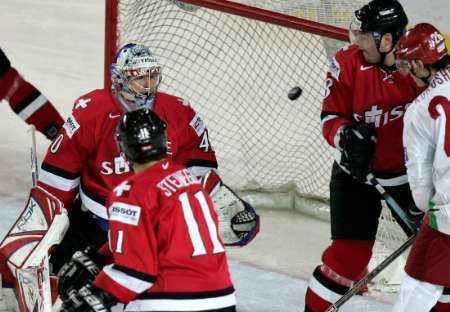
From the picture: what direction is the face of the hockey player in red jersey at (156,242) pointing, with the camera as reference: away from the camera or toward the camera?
away from the camera

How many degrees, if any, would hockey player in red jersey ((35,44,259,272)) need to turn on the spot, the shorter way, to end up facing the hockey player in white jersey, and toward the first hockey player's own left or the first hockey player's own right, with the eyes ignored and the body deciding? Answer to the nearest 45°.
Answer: approximately 90° to the first hockey player's own left

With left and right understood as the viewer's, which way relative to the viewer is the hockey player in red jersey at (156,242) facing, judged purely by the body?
facing away from the viewer and to the left of the viewer

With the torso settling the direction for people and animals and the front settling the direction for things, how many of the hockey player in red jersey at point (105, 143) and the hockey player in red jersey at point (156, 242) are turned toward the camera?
1

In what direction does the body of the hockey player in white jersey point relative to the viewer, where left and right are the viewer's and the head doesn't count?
facing away from the viewer and to the left of the viewer

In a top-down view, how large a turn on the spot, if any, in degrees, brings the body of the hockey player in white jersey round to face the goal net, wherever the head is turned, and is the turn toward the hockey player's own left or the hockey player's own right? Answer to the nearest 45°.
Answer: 0° — they already face it

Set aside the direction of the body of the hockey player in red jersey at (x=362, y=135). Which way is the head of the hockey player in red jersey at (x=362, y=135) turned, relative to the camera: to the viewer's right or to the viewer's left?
to the viewer's left

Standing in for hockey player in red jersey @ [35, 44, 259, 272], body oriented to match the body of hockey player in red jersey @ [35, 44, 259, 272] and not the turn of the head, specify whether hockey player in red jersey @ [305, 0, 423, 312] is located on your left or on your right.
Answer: on your left

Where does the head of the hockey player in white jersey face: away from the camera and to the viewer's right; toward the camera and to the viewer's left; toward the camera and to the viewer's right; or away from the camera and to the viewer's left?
away from the camera and to the viewer's left

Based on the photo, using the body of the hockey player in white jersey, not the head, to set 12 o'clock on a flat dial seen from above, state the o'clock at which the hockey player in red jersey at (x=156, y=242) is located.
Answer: The hockey player in red jersey is roughly at 9 o'clock from the hockey player in white jersey.
